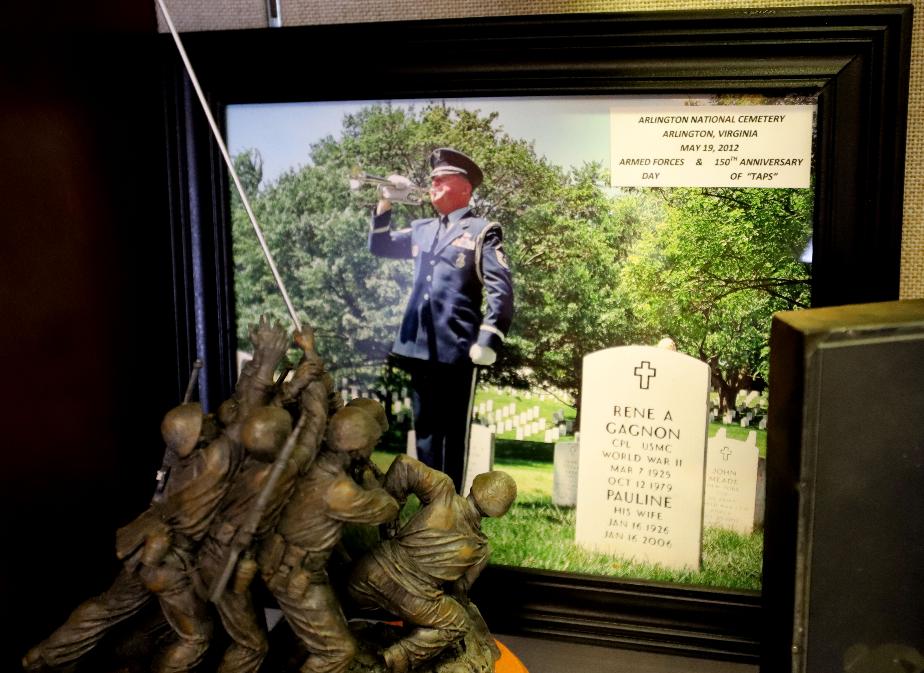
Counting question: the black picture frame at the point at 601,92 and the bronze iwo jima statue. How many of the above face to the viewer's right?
1

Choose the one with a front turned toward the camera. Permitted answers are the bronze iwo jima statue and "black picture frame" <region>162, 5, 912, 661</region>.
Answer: the black picture frame

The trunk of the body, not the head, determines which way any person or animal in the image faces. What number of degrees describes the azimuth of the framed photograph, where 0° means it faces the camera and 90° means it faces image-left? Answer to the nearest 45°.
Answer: approximately 0°

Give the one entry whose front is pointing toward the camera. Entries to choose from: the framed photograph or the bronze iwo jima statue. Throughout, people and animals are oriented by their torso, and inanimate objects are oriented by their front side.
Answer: the framed photograph

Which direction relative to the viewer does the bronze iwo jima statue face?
to the viewer's right
